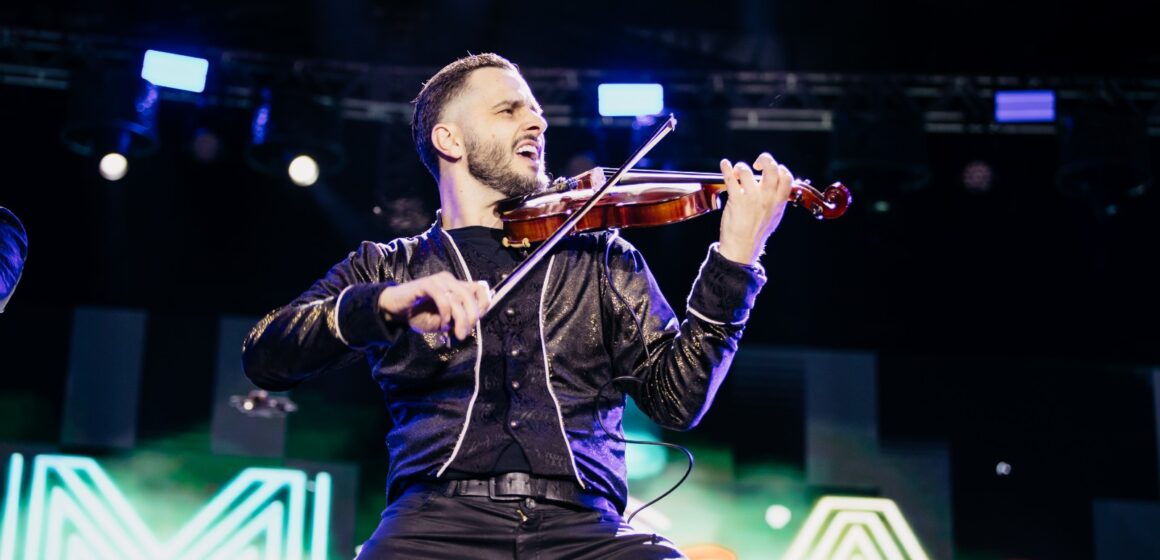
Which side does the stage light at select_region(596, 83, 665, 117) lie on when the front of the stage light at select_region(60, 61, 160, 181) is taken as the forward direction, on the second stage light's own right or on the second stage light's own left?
on the second stage light's own left

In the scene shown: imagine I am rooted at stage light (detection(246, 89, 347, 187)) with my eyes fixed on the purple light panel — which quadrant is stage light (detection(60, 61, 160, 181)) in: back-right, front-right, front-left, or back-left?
back-right

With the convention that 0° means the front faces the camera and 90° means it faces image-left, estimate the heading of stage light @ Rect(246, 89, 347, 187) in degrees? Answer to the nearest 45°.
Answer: approximately 0°

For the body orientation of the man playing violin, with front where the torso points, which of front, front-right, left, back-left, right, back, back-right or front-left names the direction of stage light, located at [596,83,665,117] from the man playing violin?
back

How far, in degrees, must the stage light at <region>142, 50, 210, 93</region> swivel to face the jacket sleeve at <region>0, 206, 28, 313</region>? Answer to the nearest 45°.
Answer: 0° — it already faces it

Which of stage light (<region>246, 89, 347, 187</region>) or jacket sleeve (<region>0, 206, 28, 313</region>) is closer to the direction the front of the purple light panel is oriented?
the jacket sleeve
